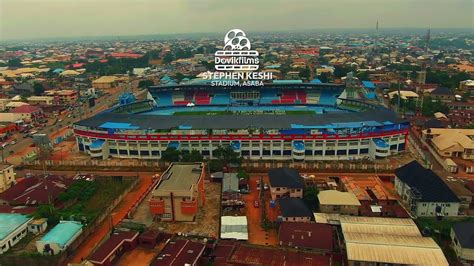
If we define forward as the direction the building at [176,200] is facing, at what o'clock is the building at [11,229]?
the building at [11,229] is roughly at 3 o'clock from the building at [176,200].

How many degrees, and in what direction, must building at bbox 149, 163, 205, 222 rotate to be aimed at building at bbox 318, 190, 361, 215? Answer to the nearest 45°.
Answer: approximately 90° to its left

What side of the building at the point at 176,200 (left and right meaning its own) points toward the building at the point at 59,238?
right

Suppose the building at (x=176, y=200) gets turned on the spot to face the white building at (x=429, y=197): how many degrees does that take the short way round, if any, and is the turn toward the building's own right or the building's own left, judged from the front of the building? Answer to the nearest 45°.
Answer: approximately 90° to the building's own left

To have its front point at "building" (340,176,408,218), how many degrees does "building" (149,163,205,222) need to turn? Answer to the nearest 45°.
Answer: approximately 90° to its left

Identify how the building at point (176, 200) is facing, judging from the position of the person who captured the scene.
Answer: facing the viewer

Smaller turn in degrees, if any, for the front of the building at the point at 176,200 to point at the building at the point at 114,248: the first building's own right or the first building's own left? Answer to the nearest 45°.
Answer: approximately 45° to the first building's own right

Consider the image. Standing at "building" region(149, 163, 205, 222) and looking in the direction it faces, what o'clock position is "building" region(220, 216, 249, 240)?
"building" region(220, 216, 249, 240) is roughly at 10 o'clock from "building" region(149, 163, 205, 222).

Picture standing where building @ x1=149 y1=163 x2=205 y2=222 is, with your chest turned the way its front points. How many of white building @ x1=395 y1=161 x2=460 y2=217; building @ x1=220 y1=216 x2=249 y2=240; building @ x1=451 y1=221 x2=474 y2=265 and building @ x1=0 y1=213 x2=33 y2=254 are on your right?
1

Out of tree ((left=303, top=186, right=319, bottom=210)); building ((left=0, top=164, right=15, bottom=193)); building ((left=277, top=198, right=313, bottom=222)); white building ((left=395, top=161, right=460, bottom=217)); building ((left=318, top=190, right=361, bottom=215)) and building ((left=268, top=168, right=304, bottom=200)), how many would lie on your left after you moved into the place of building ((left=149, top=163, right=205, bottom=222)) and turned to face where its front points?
5

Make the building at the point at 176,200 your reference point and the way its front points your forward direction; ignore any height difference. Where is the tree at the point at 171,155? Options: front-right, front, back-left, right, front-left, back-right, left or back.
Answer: back

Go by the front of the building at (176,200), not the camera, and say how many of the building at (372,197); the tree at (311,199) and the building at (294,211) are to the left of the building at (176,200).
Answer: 3

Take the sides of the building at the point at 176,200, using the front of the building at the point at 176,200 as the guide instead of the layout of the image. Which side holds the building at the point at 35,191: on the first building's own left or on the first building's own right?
on the first building's own right
